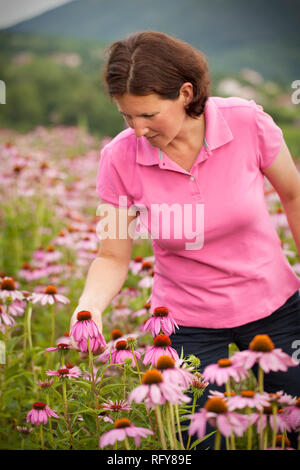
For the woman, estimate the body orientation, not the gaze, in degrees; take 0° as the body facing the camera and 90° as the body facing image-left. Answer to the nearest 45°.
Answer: approximately 45°

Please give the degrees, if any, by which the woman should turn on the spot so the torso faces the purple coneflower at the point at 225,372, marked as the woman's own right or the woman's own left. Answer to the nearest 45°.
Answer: approximately 45° to the woman's own left

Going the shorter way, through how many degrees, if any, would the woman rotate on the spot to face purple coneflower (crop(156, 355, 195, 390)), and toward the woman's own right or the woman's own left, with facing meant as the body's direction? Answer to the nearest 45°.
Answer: approximately 45° to the woman's own left

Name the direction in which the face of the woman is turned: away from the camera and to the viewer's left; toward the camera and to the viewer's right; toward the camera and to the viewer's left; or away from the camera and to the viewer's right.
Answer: toward the camera and to the viewer's left

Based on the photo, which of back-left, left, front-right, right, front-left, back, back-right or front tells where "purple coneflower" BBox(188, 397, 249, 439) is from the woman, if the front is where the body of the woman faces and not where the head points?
front-left
